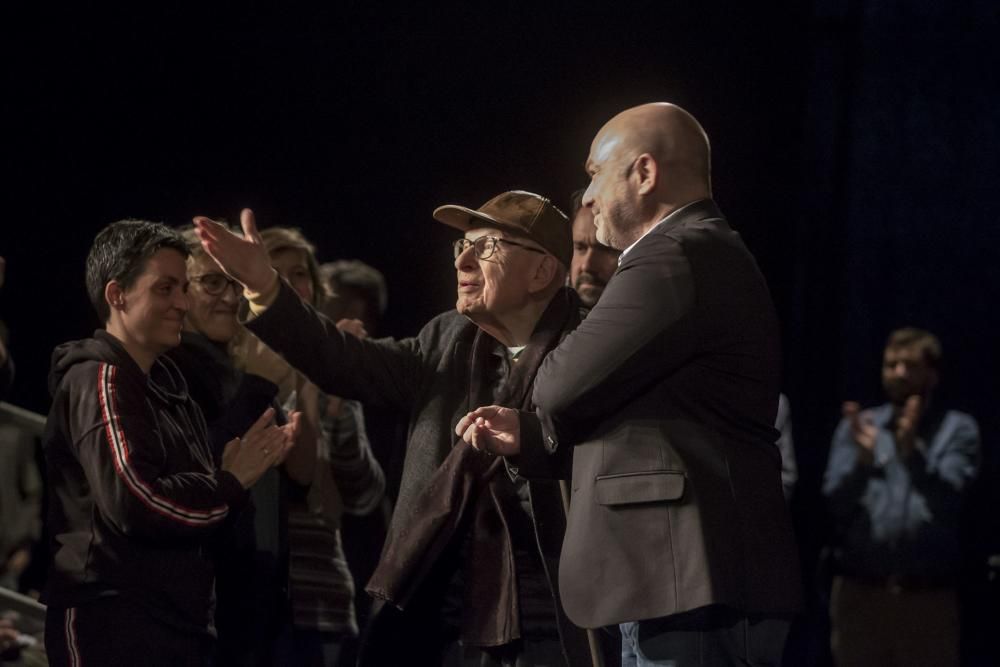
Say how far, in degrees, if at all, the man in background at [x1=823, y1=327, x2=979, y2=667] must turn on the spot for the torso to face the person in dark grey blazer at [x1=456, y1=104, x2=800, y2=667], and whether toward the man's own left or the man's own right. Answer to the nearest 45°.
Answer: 0° — they already face them

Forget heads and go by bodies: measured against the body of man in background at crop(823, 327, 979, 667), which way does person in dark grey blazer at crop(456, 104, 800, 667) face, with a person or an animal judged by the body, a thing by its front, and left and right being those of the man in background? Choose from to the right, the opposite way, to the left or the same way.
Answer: to the right

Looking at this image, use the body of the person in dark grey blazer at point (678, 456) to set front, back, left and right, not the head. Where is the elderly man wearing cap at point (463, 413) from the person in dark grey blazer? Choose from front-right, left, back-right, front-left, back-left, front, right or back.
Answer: front-right

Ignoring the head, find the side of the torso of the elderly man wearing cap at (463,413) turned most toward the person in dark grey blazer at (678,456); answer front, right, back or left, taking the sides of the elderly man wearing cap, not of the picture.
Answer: left

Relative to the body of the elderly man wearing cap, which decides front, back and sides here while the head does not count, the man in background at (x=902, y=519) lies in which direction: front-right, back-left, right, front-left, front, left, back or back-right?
back

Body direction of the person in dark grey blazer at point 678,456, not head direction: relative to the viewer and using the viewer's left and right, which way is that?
facing to the left of the viewer

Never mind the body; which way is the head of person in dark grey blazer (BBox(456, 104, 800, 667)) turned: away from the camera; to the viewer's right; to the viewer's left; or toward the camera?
to the viewer's left

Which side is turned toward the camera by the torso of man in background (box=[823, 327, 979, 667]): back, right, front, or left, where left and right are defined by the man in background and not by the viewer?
front

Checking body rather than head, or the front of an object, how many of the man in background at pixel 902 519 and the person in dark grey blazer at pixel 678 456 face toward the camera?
1

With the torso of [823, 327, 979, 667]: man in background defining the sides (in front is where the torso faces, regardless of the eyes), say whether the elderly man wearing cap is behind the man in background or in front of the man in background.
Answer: in front

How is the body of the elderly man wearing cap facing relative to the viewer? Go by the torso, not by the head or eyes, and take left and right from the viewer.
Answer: facing the viewer and to the left of the viewer
